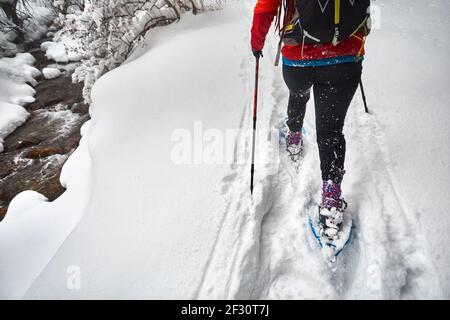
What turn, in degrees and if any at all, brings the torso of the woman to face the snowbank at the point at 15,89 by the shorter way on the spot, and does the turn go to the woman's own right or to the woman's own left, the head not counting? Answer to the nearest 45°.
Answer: approximately 45° to the woman's own left

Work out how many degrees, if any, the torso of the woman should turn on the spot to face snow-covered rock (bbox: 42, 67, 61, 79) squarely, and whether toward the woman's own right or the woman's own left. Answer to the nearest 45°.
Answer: approximately 45° to the woman's own left

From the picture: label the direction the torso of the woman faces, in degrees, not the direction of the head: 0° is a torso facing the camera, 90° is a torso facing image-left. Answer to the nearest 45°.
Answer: approximately 180°
